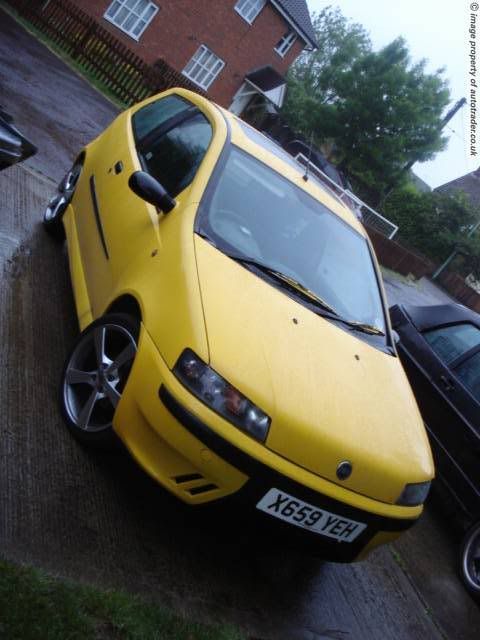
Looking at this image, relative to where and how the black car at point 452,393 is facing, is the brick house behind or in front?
behind

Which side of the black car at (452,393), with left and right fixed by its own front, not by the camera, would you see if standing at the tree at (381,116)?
back

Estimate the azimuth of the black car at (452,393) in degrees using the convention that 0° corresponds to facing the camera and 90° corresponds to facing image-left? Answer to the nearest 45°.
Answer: approximately 315°

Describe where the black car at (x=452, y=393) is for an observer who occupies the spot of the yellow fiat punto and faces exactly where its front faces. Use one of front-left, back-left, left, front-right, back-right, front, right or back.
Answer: left

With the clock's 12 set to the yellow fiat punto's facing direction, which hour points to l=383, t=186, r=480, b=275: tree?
The tree is roughly at 8 o'clock from the yellow fiat punto.

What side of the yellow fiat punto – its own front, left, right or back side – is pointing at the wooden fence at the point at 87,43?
back

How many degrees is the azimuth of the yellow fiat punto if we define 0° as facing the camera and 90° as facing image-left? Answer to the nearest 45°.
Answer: approximately 315°

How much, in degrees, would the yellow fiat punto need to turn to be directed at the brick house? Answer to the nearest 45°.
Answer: approximately 135° to its left
